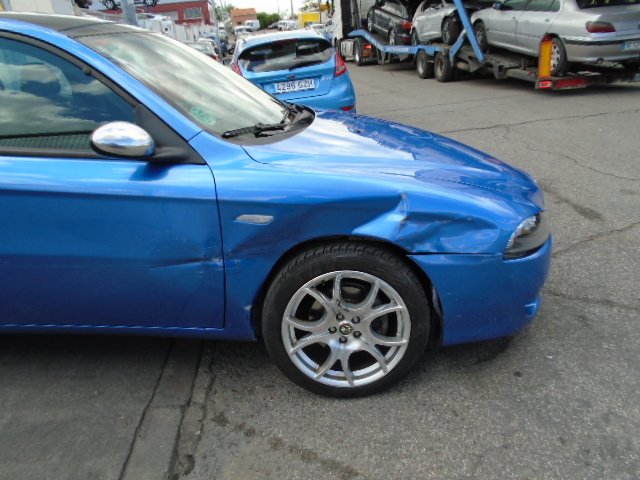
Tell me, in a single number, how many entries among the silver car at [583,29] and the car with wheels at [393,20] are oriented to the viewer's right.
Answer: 0

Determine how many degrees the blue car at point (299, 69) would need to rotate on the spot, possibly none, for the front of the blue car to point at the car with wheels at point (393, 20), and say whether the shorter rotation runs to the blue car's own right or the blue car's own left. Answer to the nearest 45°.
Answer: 0° — it already faces it

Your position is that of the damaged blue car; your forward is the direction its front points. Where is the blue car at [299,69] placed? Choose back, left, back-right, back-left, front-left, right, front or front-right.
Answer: left

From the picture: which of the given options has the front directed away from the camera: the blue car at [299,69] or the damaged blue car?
the blue car

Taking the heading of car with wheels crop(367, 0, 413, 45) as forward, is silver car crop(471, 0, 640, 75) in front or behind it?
behind

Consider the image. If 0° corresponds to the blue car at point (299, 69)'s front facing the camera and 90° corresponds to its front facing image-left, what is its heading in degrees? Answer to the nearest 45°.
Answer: approximately 180°

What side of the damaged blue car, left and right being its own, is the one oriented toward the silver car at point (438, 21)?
left

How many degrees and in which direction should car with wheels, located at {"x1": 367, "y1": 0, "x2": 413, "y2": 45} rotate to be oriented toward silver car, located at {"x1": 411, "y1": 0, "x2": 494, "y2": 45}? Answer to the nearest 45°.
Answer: approximately 135° to its left

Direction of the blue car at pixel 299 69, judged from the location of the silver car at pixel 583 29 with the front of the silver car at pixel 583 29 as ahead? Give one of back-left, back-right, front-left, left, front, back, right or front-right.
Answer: left

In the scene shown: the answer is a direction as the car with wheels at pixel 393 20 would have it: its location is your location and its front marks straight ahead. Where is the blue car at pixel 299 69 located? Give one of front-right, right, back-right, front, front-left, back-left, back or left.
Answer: back-left

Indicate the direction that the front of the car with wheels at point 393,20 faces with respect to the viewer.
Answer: facing away from the viewer and to the left of the viewer

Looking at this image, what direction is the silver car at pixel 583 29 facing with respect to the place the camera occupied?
facing away from the viewer and to the left of the viewer

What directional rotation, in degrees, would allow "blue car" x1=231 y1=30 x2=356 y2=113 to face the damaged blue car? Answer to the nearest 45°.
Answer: approximately 180°

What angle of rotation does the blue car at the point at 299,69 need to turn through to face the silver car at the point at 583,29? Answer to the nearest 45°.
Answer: approximately 45° to its right

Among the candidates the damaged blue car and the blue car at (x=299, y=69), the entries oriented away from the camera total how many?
1

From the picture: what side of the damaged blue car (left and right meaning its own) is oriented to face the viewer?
right
